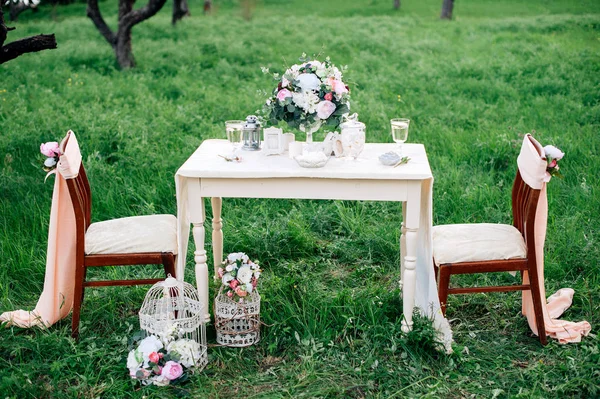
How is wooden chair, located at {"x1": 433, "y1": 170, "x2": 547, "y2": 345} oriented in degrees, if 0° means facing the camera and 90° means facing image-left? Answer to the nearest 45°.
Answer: approximately 90°

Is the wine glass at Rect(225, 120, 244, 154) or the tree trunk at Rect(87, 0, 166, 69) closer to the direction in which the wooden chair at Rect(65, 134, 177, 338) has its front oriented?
the wine glass

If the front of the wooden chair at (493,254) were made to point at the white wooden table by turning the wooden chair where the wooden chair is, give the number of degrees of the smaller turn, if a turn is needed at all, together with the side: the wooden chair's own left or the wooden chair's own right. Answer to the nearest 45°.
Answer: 0° — it already faces it

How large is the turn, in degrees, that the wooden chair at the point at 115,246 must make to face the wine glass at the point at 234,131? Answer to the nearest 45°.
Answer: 0° — it already faces it

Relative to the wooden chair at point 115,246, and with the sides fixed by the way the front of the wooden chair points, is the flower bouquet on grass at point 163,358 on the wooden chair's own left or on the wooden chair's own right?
on the wooden chair's own right

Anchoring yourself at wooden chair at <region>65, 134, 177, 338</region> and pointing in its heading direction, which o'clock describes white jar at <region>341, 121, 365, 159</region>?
The white jar is roughly at 12 o'clock from the wooden chair.

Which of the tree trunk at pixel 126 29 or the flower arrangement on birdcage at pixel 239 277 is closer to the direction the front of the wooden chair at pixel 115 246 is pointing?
the flower arrangement on birdcage

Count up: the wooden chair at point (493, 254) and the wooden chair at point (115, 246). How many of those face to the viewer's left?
1

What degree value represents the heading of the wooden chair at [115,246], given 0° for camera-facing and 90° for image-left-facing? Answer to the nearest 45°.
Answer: approximately 270°
